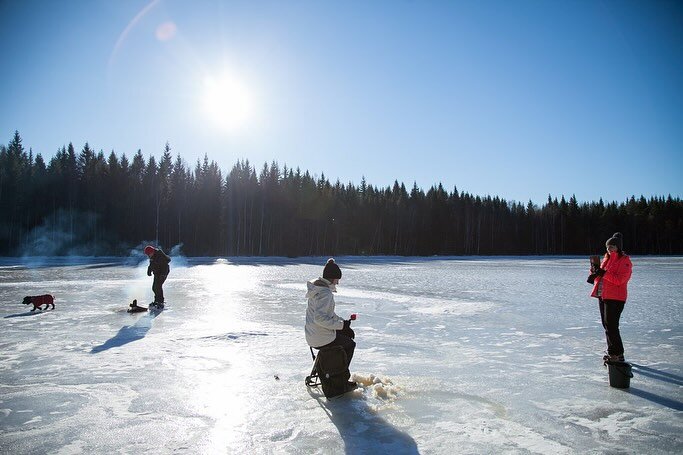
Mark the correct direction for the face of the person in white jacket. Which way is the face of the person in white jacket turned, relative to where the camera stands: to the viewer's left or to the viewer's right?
to the viewer's right

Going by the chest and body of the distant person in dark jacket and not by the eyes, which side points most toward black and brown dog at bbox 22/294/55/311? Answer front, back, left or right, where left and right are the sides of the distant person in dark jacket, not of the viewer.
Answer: front

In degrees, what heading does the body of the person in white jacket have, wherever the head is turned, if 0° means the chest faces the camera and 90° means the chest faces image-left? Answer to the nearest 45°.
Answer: approximately 270°

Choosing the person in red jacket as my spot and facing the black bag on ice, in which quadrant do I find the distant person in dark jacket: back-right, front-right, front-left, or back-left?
front-right

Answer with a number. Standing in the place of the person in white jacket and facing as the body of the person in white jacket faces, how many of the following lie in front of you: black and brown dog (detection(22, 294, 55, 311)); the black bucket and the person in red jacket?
2

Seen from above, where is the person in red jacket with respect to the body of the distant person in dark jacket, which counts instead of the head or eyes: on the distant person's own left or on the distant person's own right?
on the distant person's own left

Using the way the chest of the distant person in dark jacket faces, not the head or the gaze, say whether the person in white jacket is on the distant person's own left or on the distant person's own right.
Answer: on the distant person's own left

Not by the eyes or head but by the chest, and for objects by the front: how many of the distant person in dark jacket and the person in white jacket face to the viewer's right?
1

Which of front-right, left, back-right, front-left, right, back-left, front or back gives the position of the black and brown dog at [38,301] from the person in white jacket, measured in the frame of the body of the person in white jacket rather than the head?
back-left

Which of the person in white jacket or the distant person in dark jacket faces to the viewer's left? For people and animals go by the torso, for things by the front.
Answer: the distant person in dark jacket

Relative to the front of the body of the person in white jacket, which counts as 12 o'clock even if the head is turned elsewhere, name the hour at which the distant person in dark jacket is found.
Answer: The distant person in dark jacket is roughly at 8 o'clock from the person in white jacket.

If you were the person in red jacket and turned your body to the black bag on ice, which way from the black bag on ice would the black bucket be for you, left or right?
left

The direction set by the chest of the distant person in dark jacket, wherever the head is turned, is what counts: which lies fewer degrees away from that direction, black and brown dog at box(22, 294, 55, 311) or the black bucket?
the black and brown dog

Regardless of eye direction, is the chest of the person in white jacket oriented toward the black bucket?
yes

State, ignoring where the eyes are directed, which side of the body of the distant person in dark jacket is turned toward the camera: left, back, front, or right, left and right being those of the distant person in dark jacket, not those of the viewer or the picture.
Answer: left
